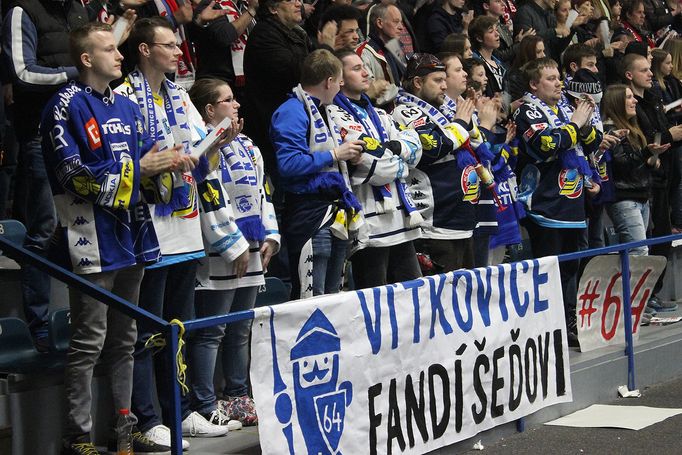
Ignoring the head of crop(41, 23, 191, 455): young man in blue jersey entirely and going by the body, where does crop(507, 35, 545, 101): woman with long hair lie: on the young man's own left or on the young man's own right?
on the young man's own left

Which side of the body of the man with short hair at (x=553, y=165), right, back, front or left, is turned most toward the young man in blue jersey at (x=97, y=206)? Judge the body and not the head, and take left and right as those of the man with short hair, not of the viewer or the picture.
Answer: right

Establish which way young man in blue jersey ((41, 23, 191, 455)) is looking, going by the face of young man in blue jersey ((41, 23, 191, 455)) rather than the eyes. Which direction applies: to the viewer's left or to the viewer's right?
to the viewer's right

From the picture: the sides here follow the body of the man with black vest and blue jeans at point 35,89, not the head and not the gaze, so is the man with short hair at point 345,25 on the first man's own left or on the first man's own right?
on the first man's own left

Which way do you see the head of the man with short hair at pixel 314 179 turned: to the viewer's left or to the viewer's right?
to the viewer's right

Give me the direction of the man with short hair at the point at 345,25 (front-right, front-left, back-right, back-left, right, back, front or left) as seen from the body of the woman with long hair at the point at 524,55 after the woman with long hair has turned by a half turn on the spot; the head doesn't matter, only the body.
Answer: front-left
